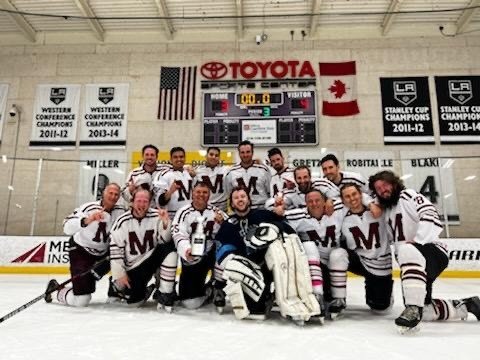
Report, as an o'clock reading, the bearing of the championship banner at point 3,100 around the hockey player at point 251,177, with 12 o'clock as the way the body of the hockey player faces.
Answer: The championship banner is roughly at 4 o'clock from the hockey player.

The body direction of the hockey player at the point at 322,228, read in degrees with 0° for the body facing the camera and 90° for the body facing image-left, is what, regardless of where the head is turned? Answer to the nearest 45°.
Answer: approximately 0°

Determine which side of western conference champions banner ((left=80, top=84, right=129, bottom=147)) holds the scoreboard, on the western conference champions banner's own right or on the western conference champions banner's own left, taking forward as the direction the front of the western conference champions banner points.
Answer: on the western conference champions banner's own left

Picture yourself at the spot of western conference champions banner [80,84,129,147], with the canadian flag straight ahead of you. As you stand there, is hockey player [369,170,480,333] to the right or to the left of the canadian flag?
right

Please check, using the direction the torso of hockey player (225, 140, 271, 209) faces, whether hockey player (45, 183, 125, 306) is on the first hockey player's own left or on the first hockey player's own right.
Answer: on the first hockey player's own right

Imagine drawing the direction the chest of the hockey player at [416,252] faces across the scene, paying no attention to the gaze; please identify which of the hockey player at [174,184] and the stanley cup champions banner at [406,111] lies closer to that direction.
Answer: the hockey player

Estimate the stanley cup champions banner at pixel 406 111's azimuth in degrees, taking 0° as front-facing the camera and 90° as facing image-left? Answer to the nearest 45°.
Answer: approximately 0°
